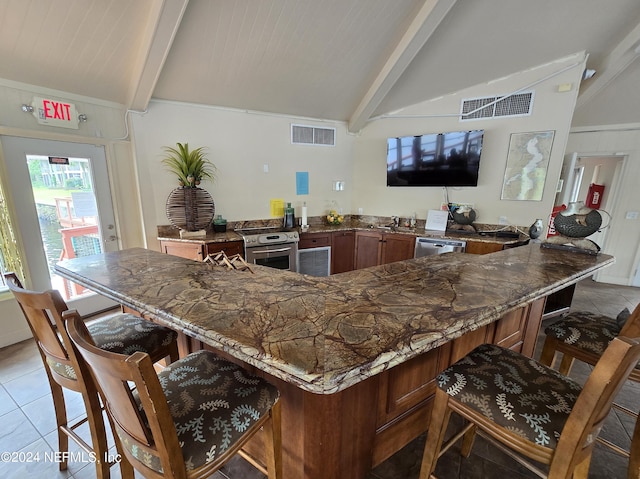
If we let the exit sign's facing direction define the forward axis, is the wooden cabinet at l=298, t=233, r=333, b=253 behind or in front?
in front

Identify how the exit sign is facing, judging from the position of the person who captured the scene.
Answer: facing the viewer and to the right of the viewer

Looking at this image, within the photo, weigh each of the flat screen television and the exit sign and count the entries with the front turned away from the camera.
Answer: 0

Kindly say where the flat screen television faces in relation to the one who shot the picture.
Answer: facing the viewer and to the left of the viewer

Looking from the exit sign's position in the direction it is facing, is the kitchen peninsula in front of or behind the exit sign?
in front

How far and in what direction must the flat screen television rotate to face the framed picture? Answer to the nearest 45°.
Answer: approximately 135° to its left

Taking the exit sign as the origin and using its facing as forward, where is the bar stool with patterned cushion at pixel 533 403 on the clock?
The bar stool with patterned cushion is roughly at 1 o'clock from the exit sign.
